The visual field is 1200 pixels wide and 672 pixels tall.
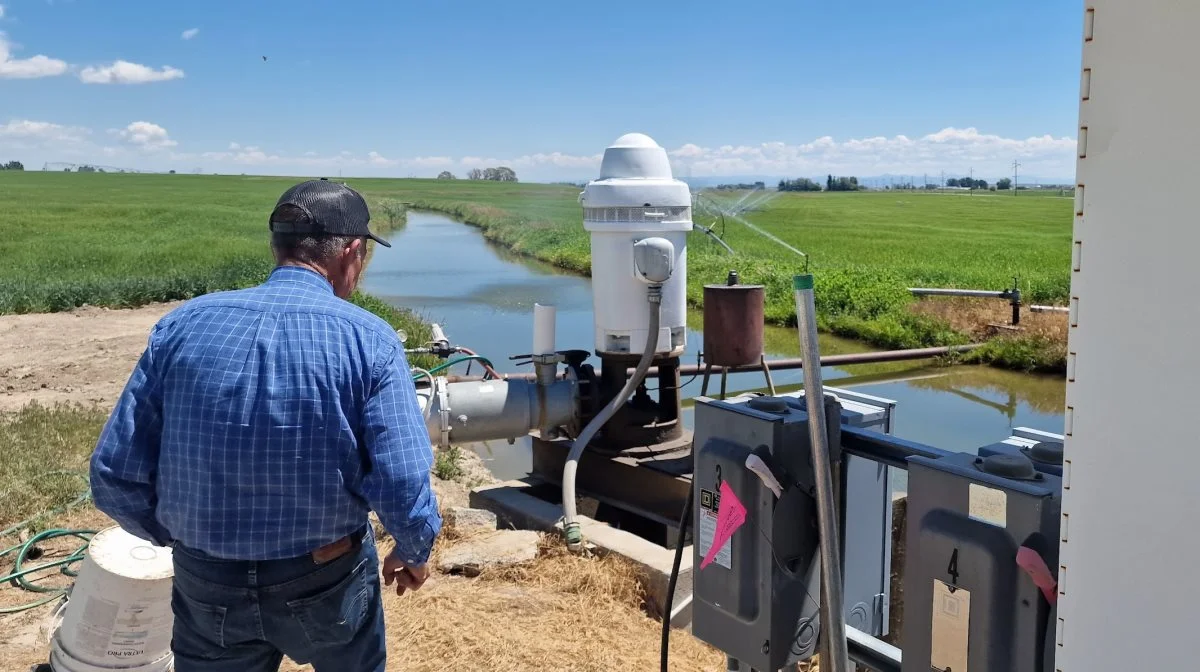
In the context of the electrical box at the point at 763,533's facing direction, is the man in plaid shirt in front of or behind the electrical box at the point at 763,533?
in front

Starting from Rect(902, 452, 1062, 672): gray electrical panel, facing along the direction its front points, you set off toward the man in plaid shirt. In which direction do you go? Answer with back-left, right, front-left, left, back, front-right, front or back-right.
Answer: front-right

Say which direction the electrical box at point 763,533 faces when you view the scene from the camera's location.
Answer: facing the viewer and to the left of the viewer

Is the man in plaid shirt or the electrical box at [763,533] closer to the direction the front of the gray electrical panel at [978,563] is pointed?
the man in plaid shirt

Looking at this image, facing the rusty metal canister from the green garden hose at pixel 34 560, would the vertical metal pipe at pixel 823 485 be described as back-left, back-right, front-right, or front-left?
front-right

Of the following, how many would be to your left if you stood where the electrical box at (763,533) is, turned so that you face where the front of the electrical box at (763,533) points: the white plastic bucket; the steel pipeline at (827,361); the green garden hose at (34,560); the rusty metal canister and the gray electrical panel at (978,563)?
1

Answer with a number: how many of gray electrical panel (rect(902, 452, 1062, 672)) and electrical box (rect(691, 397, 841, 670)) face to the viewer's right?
0

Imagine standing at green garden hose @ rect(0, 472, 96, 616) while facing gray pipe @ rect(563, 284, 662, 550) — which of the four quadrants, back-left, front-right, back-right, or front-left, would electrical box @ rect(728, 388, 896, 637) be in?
front-right

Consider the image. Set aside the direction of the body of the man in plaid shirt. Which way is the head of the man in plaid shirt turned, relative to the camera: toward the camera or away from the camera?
away from the camera

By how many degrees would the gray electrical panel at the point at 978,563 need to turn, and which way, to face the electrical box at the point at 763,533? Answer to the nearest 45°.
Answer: approximately 90° to its right

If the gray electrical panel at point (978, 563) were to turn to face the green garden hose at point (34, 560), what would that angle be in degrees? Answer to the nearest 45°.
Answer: approximately 45° to its right
